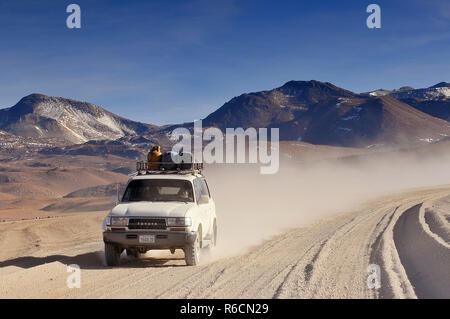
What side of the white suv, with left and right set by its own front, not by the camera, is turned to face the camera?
front
